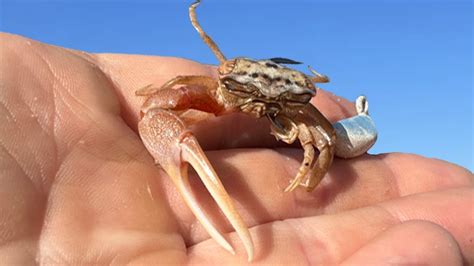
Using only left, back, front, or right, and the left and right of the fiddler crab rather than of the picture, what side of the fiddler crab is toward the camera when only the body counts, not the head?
front
